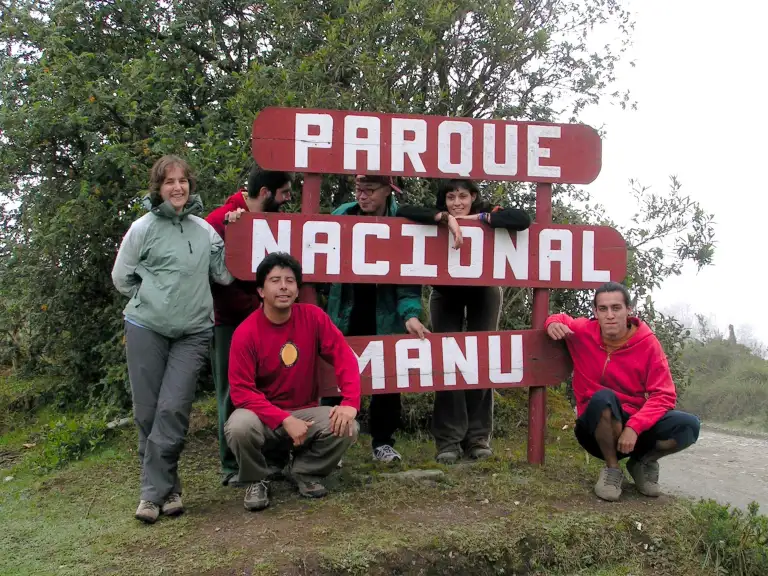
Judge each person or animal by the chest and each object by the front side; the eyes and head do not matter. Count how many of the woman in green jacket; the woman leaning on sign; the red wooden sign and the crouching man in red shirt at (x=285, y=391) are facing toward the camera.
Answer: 4

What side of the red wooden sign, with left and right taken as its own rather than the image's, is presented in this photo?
front

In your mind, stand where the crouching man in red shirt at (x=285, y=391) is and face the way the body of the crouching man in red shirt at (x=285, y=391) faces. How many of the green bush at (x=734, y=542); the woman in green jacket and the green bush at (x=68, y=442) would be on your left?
1

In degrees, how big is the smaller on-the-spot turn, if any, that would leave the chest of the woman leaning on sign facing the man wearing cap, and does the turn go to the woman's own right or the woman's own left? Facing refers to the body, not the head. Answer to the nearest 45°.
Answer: approximately 90° to the woman's own right

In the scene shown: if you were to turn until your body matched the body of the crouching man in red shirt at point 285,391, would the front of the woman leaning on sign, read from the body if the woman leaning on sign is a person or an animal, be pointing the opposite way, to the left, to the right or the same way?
the same way

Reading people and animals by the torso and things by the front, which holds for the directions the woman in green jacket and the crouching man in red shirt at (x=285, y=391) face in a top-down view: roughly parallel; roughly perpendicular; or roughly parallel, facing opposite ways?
roughly parallel

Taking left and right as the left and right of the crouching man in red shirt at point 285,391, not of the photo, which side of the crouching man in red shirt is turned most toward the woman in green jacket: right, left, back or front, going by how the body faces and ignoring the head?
right

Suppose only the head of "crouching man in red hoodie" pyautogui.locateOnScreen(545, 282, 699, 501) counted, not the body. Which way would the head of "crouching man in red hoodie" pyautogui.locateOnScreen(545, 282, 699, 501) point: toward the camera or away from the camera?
toward the camera

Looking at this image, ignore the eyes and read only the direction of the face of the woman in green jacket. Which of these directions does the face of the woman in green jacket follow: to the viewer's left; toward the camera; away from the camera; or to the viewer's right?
toward the camera

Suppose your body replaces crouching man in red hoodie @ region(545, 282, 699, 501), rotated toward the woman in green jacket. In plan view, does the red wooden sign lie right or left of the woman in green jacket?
right

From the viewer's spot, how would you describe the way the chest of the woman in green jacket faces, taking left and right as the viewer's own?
facing the viewer

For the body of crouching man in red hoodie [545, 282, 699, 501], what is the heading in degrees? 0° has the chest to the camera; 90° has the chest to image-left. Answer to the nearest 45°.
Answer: approximately 0°

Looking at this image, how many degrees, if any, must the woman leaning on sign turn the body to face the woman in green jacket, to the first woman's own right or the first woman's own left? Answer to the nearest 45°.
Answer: approximately 45° to the first woman's own right

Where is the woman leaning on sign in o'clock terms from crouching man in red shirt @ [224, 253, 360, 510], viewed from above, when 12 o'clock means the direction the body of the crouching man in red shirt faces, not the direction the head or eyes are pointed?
The woman leaning on sign is roughly at 8 o'clock from the crouching man in red shirt.

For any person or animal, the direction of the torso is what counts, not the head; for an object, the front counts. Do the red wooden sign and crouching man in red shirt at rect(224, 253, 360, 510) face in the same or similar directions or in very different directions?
same or similar directions

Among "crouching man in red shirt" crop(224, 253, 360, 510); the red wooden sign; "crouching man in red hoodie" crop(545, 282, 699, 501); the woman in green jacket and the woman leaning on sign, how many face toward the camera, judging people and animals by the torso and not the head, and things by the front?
5
